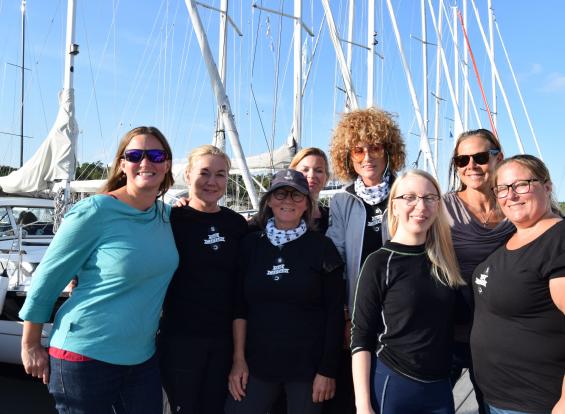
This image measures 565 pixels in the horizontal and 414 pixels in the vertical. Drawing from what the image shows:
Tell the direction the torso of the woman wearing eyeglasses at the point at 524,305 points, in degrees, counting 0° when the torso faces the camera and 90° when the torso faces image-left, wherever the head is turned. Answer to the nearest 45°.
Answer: approximately 45°

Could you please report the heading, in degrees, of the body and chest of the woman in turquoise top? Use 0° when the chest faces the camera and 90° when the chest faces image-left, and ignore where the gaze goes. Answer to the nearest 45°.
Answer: approximately 315°

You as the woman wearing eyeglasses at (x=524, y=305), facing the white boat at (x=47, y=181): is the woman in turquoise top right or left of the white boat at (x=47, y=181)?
left

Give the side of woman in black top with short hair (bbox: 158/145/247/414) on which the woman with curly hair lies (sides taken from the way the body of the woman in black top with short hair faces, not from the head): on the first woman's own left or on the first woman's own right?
on the first woman's own left

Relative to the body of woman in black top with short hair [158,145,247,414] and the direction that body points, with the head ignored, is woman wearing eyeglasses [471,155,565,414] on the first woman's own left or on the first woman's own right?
on the first woman's own left

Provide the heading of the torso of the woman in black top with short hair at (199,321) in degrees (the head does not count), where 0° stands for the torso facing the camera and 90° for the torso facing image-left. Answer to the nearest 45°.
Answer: approximately 0°
